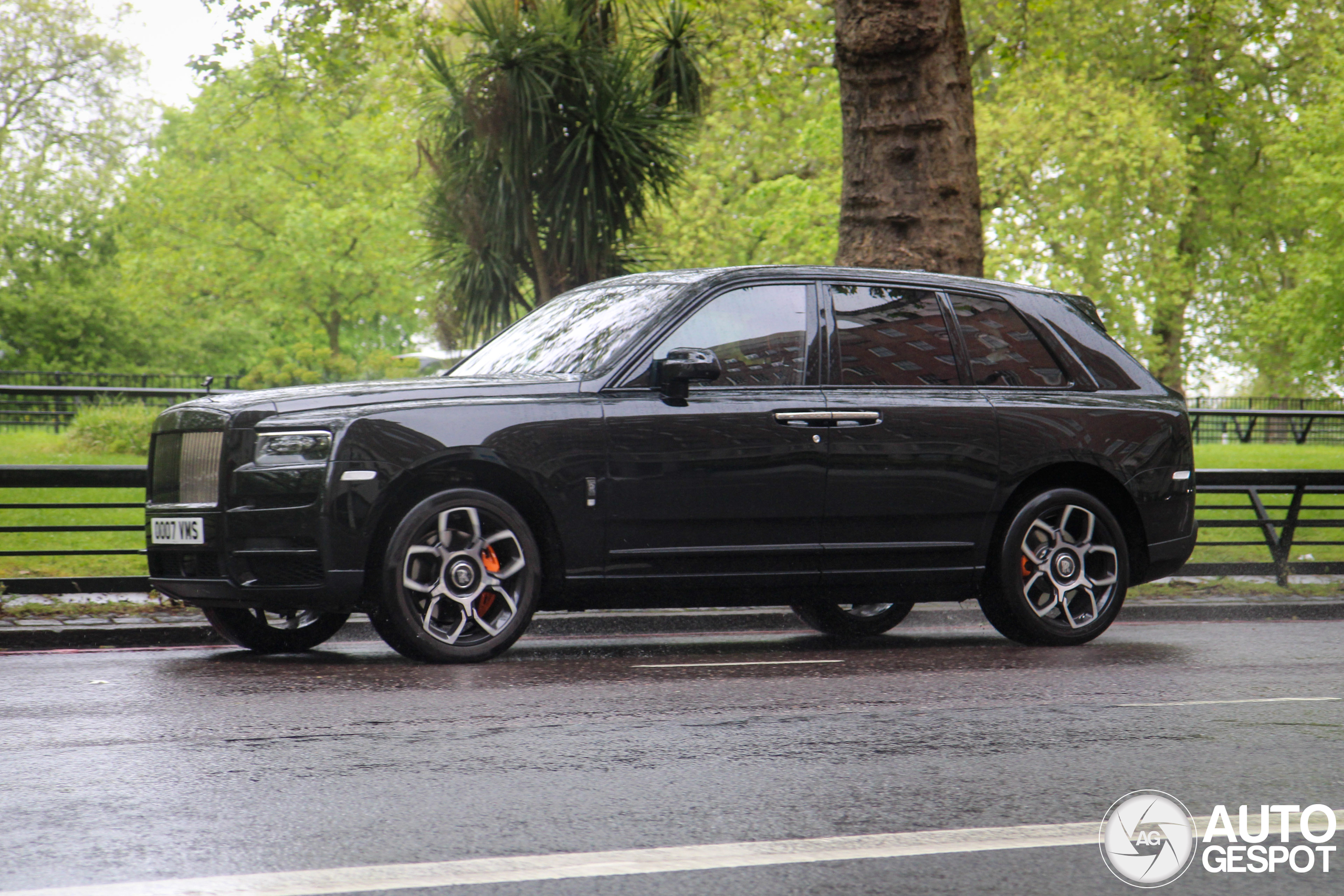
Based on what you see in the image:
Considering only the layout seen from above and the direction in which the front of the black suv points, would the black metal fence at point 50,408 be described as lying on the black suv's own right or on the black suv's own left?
on the black suv's own right

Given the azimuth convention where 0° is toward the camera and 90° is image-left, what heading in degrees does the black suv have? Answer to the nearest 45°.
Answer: approximately 45°

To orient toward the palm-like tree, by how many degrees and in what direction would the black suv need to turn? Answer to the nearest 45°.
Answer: approximately 135° to its right

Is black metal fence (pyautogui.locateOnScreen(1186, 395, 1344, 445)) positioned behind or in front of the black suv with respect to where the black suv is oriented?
behind

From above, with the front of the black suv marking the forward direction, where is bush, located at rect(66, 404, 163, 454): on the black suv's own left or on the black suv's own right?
on the black suv's own right
